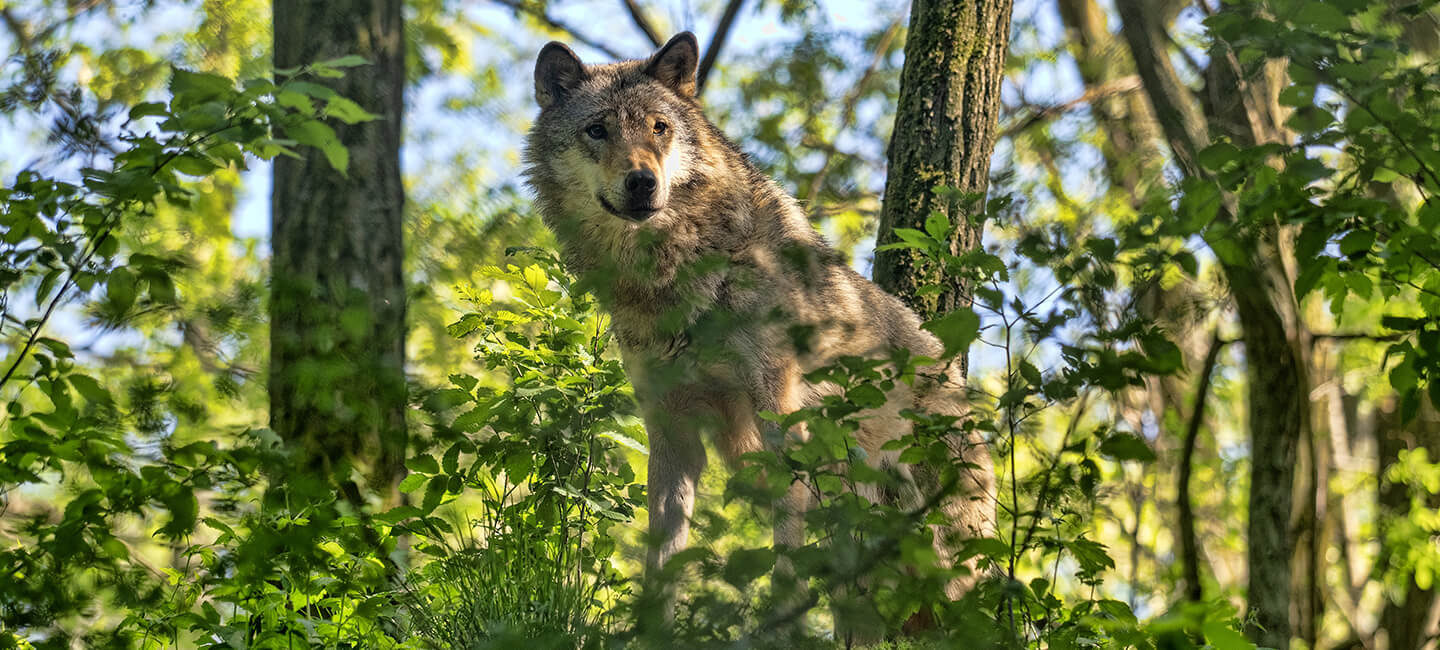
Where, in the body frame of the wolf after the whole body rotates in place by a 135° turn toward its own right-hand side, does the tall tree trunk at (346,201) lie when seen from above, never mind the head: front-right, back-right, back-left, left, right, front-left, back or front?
left

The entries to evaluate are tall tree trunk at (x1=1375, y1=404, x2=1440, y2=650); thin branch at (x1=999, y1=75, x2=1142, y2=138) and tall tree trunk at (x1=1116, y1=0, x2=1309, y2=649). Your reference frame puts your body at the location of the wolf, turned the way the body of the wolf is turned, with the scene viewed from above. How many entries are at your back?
3

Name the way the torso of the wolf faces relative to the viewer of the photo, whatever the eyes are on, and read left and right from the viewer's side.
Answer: facing the viewer and to the left of the viewer

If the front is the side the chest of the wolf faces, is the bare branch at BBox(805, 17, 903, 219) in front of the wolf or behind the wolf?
behind

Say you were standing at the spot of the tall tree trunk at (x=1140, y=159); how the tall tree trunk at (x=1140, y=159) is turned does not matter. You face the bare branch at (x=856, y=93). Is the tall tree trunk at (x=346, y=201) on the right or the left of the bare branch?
left

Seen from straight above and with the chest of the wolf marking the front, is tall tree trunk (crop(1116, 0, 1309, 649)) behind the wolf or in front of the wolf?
behind

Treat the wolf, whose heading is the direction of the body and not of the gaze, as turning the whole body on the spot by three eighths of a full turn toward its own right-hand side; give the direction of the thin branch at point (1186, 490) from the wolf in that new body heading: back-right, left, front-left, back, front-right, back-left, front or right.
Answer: front-right

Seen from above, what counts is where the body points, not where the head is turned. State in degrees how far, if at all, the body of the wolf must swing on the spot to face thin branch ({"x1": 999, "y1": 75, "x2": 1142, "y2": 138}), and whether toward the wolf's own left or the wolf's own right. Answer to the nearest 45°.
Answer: approximately 180°

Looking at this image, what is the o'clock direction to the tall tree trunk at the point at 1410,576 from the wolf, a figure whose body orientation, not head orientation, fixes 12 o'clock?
The tall tree trunk is roughly at 6 o'clock from the wolf.
